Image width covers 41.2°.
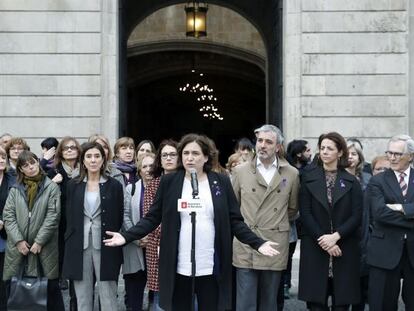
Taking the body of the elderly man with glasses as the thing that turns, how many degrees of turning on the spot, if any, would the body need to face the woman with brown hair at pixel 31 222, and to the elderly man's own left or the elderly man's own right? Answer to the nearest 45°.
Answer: approximately 90° to the elderly man's own right

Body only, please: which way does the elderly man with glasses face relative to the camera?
toward the camera

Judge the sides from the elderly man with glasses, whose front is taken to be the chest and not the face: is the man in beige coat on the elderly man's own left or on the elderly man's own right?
on the elderly man's own right

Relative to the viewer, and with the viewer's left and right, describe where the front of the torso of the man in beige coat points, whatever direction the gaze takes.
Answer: facing the viewer

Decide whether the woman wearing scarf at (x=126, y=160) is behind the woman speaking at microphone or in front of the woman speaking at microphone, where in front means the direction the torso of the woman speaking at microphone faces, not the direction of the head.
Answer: behind

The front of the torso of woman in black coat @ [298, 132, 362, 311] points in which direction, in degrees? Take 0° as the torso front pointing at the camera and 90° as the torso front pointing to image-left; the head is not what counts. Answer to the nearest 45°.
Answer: approximately 0°

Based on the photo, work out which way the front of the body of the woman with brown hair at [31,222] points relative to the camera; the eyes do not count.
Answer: toward the camera

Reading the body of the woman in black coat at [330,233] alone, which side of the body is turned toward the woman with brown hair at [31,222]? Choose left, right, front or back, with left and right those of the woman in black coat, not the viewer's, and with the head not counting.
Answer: right

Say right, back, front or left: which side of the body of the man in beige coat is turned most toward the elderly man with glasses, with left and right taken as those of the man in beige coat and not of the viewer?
left

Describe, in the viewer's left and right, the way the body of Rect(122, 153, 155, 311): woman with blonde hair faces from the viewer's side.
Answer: facing the viewer and to the right of the viewer

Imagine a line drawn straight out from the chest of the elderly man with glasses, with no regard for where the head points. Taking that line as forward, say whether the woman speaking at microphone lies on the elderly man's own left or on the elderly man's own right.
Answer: on the elderly man's own right
